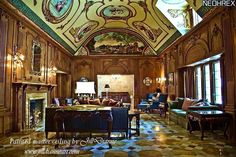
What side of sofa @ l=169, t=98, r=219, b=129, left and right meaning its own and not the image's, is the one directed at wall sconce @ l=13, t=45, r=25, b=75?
front

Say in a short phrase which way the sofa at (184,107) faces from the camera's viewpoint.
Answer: facing the viewer and to the left of the viewer

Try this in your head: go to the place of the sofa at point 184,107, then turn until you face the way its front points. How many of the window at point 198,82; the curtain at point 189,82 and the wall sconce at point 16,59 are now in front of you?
1

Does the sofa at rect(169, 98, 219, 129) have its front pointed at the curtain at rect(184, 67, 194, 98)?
no

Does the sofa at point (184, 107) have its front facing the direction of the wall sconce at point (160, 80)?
no

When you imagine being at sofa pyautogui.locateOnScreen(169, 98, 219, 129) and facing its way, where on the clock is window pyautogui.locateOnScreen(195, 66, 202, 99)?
The window is roughly at 5 o'clock from the sofa.

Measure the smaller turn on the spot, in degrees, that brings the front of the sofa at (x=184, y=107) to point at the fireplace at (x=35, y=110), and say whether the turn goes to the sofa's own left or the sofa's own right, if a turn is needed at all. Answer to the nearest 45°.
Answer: approximately 45° to the sofa's own right

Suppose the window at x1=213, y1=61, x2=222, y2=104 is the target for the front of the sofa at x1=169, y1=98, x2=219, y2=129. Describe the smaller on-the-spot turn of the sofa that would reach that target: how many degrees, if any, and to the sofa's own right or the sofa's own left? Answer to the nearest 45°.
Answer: approximately 135° to the sofa's own left

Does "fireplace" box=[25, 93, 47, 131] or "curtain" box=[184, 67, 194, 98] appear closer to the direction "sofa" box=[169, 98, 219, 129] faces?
the fireplace

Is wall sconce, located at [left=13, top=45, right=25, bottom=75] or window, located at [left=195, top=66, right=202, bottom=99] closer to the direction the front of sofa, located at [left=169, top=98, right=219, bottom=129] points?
the wall sconce

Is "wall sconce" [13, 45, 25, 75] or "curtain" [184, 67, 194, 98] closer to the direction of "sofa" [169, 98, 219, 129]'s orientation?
the wall sconce

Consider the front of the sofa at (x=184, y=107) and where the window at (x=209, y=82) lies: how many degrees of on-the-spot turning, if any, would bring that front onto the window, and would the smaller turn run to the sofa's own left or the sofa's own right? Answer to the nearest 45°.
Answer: approximately 135° to the sofa's own left
